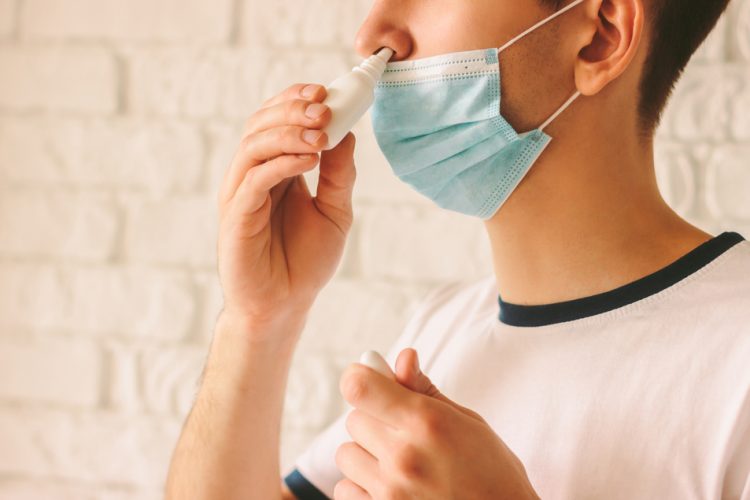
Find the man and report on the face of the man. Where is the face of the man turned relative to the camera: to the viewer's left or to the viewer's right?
to the viewer's left

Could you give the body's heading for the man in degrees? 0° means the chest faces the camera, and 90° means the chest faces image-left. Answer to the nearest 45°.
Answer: approximately 45°
